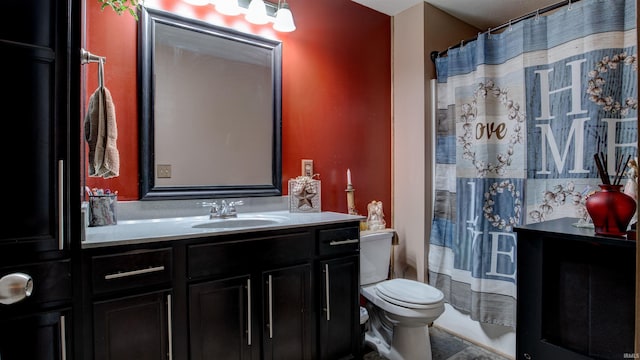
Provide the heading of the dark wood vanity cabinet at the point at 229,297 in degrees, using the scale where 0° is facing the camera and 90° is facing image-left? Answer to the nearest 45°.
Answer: approximately 315°

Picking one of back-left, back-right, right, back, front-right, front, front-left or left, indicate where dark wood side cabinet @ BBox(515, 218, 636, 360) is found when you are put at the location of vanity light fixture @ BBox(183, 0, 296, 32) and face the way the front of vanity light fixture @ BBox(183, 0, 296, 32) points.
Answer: front

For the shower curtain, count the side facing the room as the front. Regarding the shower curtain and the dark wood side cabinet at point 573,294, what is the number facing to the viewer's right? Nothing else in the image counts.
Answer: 0

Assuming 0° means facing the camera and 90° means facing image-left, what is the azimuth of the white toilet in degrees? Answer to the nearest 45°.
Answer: approximately 315°

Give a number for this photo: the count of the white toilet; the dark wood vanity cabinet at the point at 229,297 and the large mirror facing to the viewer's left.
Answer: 0

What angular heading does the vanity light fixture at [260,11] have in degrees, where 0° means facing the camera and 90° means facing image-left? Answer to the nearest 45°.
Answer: approximately 315°

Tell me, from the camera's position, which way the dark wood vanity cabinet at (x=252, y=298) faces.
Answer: facing the viewer and to the right of the viewer

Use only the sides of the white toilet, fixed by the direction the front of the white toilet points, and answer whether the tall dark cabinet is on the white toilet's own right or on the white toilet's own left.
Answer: on the white toilet's own right

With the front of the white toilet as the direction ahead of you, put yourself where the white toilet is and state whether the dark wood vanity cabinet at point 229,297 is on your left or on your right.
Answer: on your right

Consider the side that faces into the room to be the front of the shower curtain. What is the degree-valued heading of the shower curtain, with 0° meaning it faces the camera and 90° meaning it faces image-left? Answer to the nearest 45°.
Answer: approximately 45°

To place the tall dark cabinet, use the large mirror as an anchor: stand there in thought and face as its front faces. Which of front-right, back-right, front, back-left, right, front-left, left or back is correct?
right

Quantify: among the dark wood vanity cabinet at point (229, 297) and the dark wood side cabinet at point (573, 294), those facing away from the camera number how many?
0
